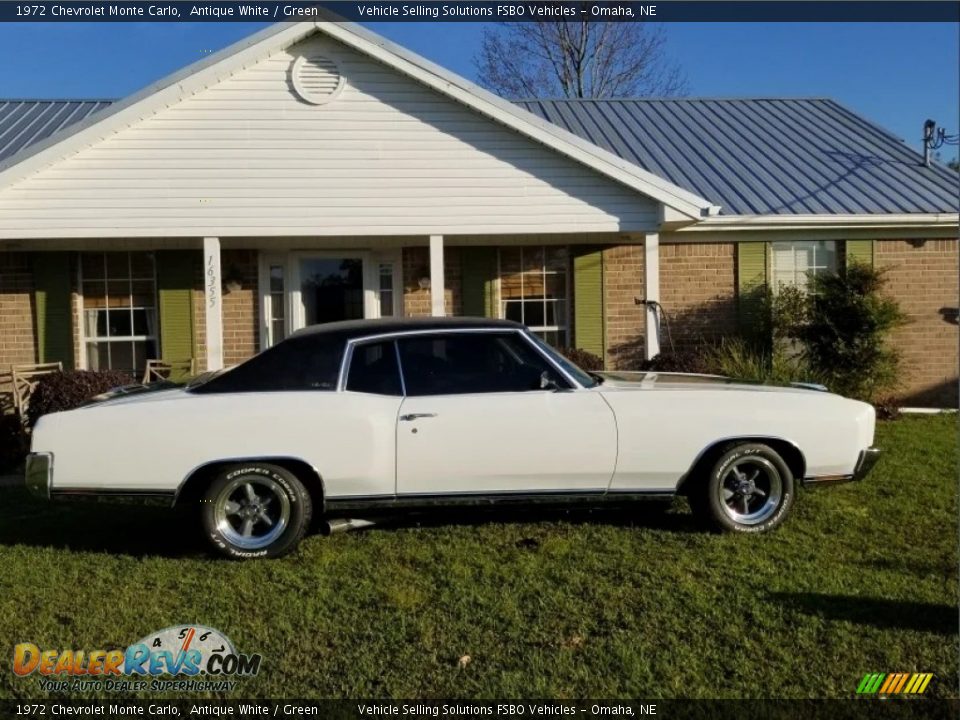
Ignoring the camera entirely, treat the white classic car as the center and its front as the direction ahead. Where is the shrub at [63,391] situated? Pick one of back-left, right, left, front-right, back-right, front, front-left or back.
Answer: back-left

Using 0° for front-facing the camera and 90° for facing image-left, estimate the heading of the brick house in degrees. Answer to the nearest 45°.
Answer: approximately 0°

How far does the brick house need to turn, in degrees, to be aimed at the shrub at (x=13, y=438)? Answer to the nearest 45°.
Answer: approximately 45° to its right

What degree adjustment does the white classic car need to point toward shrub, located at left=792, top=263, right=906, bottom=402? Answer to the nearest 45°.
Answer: approximately 45° to its left

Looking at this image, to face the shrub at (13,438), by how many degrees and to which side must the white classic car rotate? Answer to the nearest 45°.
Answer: approximately 135° to its left

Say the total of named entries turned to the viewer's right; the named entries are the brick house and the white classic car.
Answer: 1

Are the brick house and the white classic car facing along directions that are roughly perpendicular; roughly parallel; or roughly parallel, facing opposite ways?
roughly perpendicular

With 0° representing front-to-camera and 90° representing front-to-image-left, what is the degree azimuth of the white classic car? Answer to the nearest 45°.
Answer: approximately 270°

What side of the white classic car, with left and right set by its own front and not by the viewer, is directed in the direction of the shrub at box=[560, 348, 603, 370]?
left

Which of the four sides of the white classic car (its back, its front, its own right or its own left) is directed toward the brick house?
left

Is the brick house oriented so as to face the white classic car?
yes
